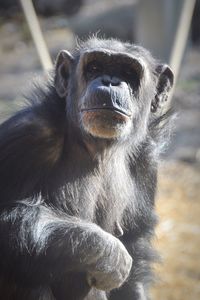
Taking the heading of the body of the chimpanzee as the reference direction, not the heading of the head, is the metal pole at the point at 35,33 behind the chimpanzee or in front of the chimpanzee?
behind

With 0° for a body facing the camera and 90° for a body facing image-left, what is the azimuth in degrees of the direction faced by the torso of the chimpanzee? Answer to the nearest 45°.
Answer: approximately 315°
